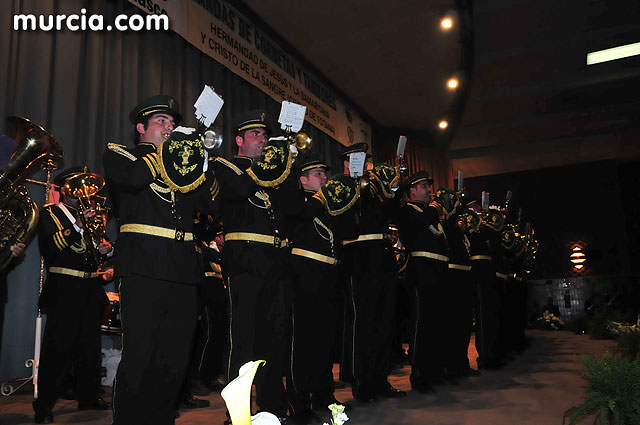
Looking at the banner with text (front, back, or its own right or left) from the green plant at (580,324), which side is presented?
left

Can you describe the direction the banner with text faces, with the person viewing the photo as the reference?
facing the viewer and to the right of the viewer

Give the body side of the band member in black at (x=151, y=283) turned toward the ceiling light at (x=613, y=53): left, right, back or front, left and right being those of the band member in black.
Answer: left

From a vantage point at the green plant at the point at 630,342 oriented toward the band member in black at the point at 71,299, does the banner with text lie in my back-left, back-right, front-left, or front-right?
front-right

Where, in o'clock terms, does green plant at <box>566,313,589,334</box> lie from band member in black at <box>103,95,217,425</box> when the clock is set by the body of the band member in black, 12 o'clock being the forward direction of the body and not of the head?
The green plant is roughly at 9 o'clock from the band member in black.

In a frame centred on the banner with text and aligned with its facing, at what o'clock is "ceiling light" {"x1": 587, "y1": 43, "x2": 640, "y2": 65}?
The ceiling light is roughly at 10 o'clock from the banner with text.

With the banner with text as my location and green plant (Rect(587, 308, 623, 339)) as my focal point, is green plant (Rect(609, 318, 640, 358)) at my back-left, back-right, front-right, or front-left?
front-right

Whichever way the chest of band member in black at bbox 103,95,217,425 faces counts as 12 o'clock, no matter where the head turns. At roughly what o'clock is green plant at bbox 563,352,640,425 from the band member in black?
The green plant is roughly at 11 o'clock from the band member in black.

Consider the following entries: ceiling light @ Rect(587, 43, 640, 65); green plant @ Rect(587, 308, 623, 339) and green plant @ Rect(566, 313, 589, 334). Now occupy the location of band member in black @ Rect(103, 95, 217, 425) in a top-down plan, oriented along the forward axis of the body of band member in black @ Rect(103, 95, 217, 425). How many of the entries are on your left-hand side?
3

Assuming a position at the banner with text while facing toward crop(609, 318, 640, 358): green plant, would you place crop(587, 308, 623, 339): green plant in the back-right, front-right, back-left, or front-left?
front-left

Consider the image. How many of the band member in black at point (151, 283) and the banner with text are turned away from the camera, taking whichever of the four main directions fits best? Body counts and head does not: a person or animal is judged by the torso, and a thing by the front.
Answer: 0

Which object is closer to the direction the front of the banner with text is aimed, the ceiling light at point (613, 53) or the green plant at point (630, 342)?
the green plant

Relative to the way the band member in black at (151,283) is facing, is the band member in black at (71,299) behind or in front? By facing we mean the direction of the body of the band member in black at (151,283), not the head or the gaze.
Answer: behind

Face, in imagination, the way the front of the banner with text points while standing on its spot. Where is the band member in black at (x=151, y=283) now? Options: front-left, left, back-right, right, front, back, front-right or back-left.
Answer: front-right
